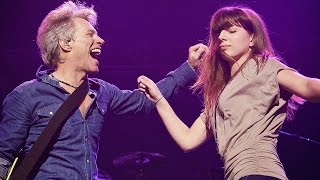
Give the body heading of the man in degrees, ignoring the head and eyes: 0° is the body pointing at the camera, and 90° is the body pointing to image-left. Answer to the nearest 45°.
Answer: approximately 315°

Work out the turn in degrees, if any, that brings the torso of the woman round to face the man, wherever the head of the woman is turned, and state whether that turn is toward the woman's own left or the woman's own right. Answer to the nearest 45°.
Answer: approximately 45° to the woman's own right

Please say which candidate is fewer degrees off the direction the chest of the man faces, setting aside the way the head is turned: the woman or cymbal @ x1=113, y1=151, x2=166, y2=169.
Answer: the woman

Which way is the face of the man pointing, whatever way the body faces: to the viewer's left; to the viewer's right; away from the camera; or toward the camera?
to the viewer's right

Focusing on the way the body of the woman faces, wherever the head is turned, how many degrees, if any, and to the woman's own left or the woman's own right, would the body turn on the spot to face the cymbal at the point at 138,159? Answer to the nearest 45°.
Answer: approximately 90° to the woman's own right

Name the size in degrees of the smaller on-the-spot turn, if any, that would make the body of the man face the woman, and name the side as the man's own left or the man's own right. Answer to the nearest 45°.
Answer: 0° — they already face them

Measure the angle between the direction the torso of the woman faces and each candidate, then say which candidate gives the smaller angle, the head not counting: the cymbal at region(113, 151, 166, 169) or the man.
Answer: the man

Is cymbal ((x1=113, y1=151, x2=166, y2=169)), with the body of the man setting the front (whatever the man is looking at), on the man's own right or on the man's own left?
on the man's own left
